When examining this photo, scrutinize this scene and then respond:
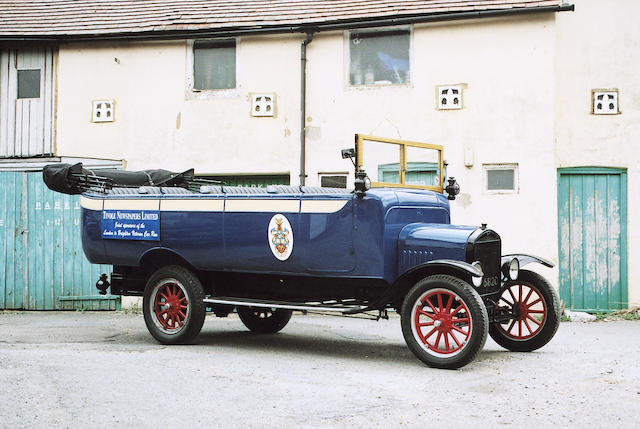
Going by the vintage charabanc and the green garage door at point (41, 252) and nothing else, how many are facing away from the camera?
0

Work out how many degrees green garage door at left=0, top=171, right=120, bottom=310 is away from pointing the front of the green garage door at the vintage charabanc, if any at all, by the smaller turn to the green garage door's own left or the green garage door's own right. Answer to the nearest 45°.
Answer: approximately 45° to the green garage door's own left

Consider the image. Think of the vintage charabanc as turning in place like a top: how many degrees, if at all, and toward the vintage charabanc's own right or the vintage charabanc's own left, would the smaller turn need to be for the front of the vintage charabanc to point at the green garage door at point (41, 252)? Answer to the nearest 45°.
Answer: approximately 180°

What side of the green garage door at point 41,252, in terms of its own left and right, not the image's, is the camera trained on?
front

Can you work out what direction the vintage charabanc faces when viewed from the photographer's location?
facing the viewer and to the right of the viewer
